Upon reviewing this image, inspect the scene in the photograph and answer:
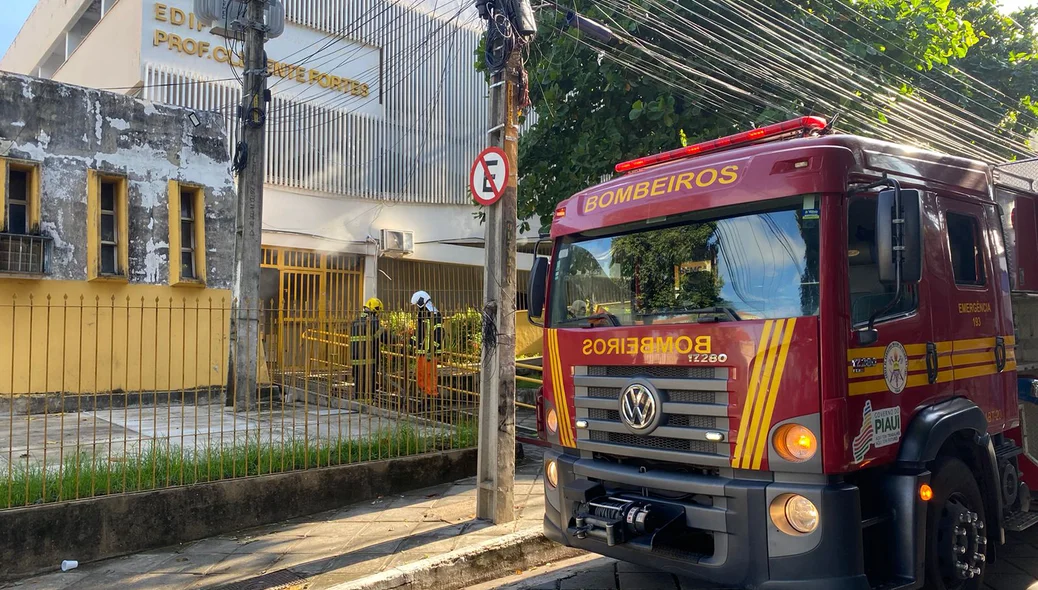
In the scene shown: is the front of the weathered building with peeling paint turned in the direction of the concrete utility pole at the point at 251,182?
yes

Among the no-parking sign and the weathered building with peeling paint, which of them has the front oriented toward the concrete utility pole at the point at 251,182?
the weathered building with peeling paint

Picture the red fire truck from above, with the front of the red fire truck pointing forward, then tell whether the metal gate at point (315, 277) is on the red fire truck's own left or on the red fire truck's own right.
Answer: on the red fire truck's own right

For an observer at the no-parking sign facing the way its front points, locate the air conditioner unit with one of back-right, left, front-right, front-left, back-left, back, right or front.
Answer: back-right

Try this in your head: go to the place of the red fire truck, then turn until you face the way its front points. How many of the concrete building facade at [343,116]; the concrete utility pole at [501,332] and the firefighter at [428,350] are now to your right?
3

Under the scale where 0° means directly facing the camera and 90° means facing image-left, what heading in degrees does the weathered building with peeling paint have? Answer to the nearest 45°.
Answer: approximately 315°

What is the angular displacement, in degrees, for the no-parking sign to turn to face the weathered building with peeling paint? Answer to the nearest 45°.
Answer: approximately 90° to its right
